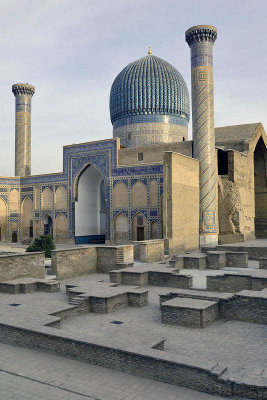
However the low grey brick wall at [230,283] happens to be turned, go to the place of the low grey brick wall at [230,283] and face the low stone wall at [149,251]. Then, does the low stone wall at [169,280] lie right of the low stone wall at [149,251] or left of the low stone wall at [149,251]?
left

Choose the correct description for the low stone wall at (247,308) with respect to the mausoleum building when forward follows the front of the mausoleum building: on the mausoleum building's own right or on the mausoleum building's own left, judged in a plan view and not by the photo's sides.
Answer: on the mausoleum building's own left

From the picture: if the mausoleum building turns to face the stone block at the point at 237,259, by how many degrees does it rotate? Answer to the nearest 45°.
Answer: approximately 45° to its left

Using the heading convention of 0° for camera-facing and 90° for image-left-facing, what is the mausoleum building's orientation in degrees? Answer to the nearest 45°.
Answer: approximately 45°

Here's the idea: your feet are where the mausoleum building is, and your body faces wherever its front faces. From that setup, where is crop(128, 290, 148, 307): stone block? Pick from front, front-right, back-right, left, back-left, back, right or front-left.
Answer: front-left

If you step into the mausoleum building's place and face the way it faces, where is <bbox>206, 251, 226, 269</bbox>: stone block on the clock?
The stone block is roughly at 10 o'clock from the mausoleum building.

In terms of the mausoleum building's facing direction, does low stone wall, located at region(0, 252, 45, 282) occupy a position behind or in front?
in front

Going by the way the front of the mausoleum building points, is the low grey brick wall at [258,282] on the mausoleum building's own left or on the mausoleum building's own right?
on the mausoleum building's own left

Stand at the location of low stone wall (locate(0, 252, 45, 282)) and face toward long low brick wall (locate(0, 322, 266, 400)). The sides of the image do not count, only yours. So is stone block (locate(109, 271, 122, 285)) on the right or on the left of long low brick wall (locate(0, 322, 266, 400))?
left
